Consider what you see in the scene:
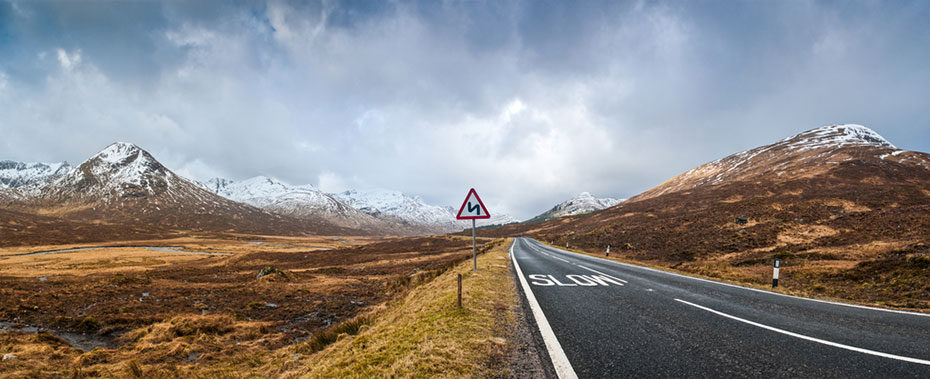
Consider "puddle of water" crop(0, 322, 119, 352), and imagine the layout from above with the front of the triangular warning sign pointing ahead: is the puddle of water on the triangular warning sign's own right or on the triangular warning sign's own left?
on the triangular warning sign's own right

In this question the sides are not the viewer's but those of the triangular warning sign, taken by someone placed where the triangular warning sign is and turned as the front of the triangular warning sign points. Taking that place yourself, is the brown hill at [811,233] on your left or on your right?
on your left

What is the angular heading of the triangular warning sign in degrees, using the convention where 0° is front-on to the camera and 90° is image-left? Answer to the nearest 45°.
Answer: approximately 0°
